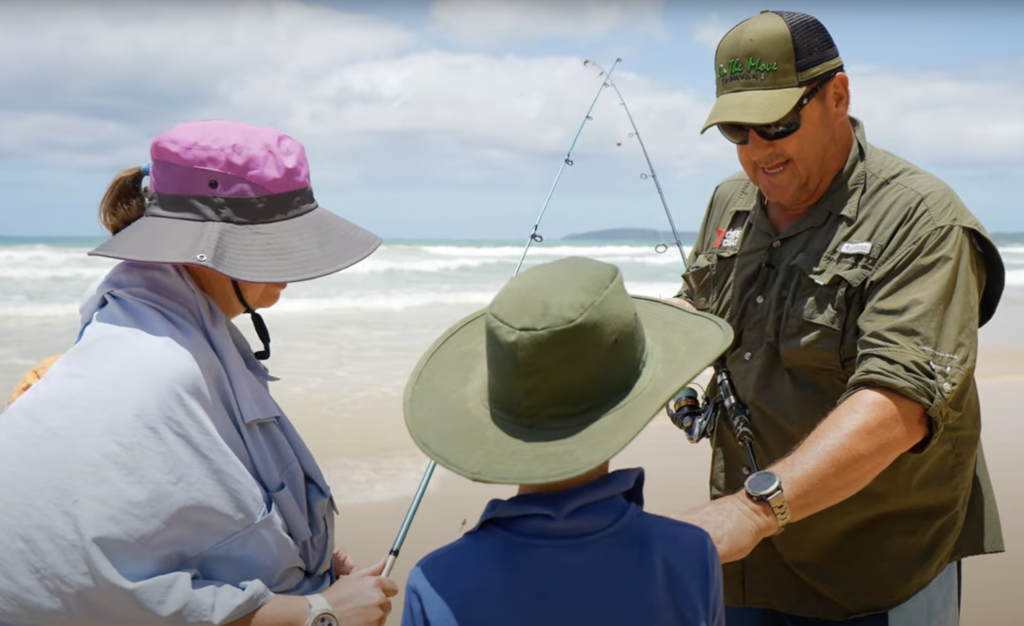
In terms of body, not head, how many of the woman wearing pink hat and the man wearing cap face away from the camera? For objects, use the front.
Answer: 0

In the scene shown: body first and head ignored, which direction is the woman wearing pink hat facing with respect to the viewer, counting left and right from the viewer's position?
facing to the right of the viewer

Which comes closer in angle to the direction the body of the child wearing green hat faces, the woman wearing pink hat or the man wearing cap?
the man wearing cap

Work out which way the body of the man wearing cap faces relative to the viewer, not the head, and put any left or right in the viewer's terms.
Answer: facing the viewer and to the left of the viewer

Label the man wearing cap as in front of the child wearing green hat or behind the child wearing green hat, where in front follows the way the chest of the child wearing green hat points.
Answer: in front

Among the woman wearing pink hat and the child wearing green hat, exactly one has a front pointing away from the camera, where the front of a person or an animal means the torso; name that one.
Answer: the child wearing green hat

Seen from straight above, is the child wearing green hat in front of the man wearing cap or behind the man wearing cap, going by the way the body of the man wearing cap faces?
in front

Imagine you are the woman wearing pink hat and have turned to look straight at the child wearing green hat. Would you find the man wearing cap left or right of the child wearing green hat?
left

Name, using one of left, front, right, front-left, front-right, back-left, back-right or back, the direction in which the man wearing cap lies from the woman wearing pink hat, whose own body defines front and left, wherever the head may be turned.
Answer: front

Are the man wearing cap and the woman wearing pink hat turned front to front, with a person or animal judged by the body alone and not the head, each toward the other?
yes

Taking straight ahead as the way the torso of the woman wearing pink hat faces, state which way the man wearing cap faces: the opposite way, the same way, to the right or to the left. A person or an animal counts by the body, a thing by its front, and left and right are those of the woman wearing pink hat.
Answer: the opposite way

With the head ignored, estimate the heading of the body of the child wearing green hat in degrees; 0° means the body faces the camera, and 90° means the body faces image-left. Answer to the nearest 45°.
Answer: approximately 180°

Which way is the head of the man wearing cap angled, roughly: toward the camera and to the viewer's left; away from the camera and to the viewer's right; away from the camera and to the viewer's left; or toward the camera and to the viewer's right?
toward the camera and to the viewer's left

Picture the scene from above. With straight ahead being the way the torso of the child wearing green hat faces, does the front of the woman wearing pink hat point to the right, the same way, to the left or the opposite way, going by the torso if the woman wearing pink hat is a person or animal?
to the right

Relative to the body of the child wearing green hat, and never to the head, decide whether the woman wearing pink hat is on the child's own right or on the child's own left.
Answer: on the child's own left

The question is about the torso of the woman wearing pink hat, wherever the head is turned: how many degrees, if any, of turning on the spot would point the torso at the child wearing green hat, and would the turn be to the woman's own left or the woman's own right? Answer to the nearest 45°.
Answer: approximately 45° to the woman's own right
